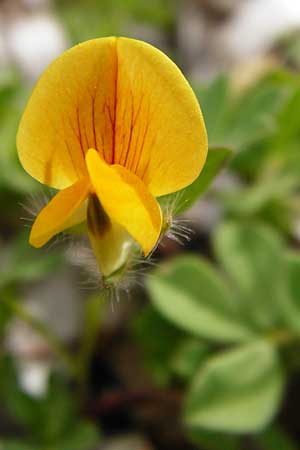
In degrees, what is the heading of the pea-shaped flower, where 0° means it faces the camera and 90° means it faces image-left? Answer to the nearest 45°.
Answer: approximately 0°

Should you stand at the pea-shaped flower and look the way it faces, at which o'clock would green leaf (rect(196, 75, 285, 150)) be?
The green leaf is roughly at 7 o'clock from the pea-shaped flower.
